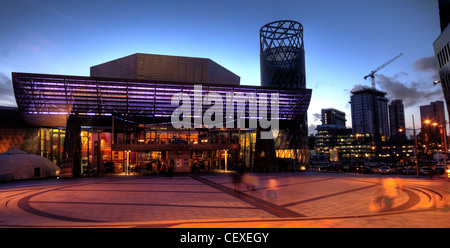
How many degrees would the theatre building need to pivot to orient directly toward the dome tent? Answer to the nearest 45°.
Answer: approximately 90° to its right

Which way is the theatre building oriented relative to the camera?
toward the camera
